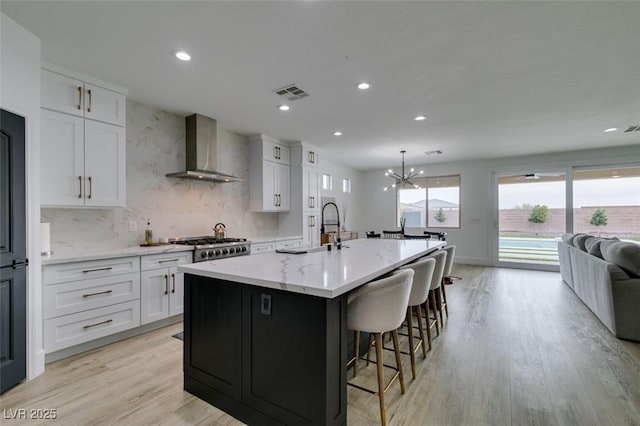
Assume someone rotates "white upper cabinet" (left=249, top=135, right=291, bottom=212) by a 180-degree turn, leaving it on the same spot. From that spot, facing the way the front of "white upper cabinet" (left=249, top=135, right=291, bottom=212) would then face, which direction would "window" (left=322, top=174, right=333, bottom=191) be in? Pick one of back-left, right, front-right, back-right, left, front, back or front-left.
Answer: right

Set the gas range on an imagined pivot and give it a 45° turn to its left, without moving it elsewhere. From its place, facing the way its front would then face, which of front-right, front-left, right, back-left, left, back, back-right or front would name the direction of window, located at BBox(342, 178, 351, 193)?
front-left

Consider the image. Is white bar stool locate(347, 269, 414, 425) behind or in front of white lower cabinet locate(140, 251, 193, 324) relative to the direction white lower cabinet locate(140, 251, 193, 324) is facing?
in front

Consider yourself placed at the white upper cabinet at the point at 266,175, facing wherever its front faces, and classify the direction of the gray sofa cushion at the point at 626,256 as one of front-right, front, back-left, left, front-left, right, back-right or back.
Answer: front

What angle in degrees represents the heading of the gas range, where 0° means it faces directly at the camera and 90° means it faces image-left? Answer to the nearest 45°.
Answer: approximately 315°

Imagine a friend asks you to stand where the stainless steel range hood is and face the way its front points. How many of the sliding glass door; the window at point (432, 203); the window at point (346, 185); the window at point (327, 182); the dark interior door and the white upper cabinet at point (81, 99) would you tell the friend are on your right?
2

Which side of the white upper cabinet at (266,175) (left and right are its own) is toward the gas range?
right

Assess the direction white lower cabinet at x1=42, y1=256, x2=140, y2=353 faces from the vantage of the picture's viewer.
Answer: facing the viewer and to the right of the viewer

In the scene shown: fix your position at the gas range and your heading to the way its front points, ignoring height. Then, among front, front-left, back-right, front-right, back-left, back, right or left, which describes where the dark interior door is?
right

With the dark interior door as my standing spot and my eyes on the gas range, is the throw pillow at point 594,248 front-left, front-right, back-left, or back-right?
front-right

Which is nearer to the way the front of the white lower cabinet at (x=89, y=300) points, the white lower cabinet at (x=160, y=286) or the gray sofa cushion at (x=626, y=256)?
the gray sofa cushion

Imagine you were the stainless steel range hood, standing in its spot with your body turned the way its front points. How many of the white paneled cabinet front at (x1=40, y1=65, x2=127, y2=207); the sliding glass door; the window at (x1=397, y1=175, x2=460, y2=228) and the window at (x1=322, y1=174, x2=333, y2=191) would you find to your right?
1
